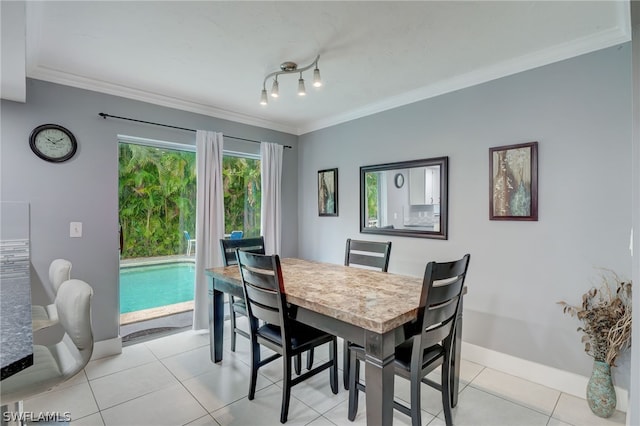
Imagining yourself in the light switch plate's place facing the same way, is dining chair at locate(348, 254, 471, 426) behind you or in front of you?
in front

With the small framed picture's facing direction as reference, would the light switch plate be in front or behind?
in front

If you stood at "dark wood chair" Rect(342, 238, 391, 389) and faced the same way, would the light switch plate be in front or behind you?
in front

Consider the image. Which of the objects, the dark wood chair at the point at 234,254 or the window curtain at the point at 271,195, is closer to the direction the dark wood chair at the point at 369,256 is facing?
the dark wood chair

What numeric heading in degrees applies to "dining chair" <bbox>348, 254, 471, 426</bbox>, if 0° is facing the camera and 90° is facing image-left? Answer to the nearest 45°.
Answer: approximately 135°

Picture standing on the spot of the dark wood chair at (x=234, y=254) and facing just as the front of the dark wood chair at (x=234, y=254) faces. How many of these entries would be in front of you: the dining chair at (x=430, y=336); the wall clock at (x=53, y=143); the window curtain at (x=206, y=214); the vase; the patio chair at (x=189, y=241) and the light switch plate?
2

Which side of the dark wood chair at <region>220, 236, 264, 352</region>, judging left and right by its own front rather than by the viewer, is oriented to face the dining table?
front

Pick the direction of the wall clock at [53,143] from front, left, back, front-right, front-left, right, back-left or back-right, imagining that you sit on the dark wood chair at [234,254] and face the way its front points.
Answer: back-right

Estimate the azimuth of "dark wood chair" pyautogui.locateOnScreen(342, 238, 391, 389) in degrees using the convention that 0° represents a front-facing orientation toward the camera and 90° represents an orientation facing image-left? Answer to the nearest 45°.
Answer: approximately 45°

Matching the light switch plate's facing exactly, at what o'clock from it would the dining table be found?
The dining table is roughly at 11 o'clock from the light switch plate.

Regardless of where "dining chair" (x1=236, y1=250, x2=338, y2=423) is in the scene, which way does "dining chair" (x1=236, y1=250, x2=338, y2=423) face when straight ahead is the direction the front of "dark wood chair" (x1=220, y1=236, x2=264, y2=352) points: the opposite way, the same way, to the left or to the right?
to the left

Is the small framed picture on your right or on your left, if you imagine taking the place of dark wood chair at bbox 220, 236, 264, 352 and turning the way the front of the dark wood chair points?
on your left
